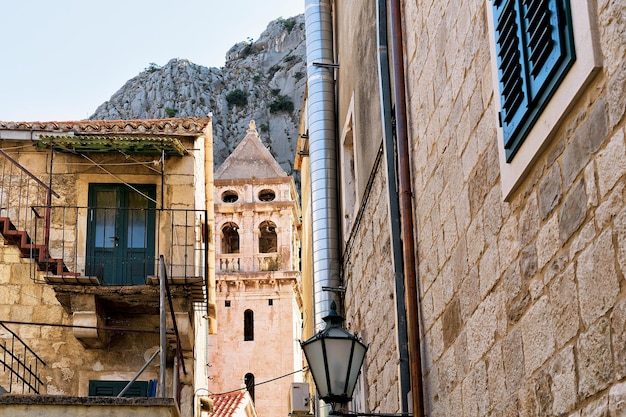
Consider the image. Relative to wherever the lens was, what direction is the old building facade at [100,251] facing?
facing the viewer

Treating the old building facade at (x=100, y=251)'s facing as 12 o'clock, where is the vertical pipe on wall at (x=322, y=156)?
The vertical pipe on wall is roughly at 11 o'clock from the old building facade.

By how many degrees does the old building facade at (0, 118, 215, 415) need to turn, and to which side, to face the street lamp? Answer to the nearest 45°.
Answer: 0° — it already faces it
